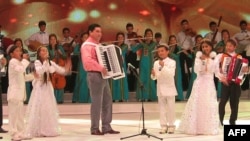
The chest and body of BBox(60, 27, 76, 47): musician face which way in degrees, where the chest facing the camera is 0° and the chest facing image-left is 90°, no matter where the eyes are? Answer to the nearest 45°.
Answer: approximately 0°

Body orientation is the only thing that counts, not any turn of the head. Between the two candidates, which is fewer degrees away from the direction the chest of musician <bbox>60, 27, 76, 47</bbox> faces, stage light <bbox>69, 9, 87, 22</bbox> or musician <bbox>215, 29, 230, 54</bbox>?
the musician

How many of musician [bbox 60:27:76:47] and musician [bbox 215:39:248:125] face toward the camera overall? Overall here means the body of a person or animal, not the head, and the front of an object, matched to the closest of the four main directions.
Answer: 2

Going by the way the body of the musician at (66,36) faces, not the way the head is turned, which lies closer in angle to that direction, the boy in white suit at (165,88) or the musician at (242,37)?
the boy in white suit

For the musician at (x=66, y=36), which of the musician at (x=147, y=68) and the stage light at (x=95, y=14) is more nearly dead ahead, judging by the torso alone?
the musician
